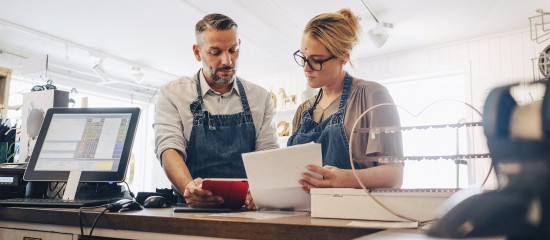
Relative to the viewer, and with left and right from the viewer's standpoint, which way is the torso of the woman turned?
facing the viewer and to the left of the viewer

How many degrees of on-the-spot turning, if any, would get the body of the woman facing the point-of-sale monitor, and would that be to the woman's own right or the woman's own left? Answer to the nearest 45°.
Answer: approximately 45° to the woman's own right

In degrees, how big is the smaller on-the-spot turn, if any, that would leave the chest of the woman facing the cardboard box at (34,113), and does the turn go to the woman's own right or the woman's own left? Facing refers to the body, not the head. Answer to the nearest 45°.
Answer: approximately 45° to the woman's own right

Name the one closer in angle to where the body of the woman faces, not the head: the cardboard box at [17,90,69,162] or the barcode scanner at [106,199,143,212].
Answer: the barcode scanner

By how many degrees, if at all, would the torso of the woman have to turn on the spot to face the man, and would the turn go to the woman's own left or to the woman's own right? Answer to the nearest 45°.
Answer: approximately 90° to the woman's own right

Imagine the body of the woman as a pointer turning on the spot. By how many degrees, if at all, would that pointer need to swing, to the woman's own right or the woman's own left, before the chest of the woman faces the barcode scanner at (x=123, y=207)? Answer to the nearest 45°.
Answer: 0° — they already face it

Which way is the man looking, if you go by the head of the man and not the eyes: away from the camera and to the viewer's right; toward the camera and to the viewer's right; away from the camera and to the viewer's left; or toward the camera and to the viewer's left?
toward the camera and to the viewer's right

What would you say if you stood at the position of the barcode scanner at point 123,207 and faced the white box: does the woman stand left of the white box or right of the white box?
left

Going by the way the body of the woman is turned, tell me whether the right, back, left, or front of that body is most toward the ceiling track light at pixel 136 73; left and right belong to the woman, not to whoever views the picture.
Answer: right

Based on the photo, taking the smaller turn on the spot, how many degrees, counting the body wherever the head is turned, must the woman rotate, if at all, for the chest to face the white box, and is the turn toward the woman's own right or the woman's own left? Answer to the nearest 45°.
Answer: approximately 45° to the woman's own left
